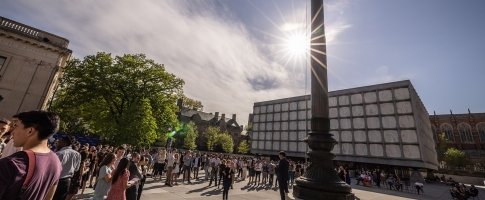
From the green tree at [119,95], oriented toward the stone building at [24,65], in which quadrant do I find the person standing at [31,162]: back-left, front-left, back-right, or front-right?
front-left

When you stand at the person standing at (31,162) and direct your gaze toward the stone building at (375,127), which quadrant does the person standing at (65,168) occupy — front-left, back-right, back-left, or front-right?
front-left

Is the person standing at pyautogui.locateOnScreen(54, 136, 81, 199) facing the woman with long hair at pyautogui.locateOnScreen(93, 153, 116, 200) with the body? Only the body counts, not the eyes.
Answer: no

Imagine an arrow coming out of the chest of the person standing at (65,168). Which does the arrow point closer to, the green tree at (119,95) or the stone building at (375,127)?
the green tree

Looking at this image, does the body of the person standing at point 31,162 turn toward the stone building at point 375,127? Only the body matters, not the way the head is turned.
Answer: no
